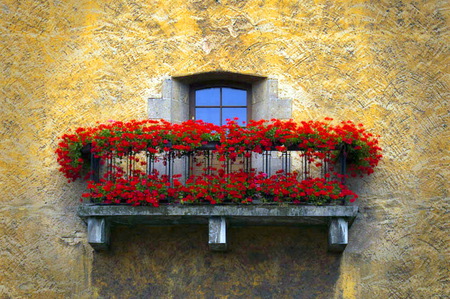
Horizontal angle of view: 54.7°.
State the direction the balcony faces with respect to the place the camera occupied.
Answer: facing the viewer
